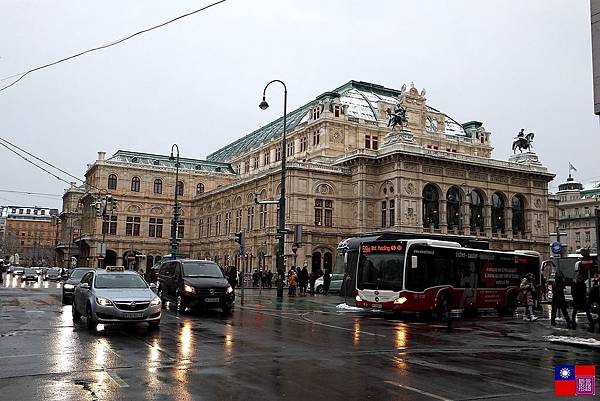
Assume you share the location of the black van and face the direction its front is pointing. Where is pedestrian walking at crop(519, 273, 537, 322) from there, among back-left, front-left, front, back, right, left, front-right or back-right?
front-left

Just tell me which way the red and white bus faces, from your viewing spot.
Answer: facing the viewer and to the left of the viewer

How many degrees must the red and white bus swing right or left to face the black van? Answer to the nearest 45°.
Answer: approximately 45° to its right

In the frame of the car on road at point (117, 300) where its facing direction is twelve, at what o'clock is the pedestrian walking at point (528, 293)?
The pedestrian walking is roughly at 10 o'clock from the car on road.

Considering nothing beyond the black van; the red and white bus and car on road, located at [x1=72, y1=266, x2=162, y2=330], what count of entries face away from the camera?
0

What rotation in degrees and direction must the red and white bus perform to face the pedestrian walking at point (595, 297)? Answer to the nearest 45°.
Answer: approximately 135° to its left

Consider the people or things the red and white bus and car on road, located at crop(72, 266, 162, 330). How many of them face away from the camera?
0

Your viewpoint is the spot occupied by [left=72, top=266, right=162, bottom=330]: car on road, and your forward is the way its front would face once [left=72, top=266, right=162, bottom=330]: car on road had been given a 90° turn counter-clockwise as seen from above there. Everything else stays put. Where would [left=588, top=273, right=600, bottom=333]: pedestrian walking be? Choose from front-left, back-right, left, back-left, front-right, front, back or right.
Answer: front-right

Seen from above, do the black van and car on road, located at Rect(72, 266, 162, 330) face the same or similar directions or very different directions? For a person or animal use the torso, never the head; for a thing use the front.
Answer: same or similar directions

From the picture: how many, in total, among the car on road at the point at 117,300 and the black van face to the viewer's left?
0

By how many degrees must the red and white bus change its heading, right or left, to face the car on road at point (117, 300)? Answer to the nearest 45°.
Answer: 0° — it already faces it

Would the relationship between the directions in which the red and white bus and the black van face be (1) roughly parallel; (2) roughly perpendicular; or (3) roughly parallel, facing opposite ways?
roughly perpendicular

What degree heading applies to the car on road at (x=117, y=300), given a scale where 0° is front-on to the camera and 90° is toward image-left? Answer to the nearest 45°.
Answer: approximately 315°
